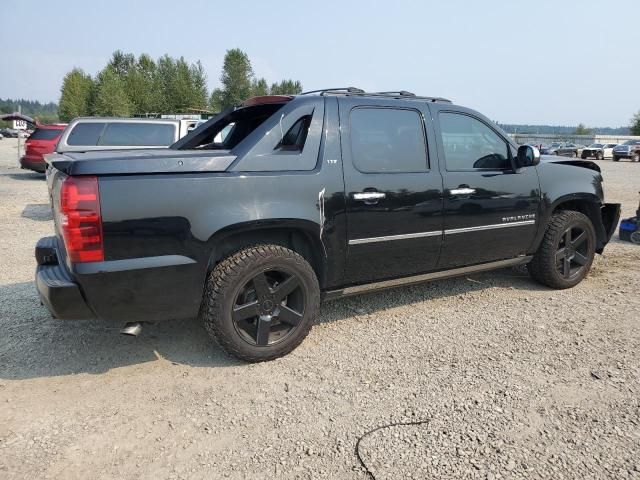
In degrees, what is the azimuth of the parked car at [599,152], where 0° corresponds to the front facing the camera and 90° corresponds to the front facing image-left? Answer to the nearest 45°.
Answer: approximately 45°

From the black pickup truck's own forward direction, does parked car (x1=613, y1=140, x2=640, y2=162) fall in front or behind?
in front

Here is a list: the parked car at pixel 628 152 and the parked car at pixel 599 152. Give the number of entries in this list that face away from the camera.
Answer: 0

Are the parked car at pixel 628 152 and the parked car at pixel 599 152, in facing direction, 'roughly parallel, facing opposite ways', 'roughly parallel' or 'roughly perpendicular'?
roughly parallel

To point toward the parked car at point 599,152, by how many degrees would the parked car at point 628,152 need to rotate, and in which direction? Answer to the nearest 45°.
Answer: approximately 90° to its right

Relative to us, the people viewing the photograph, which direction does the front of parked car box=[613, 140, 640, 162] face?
facing the viewer and to the left of the viewer

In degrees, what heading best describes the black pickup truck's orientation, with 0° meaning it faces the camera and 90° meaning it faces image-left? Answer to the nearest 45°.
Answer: approximately 225°
